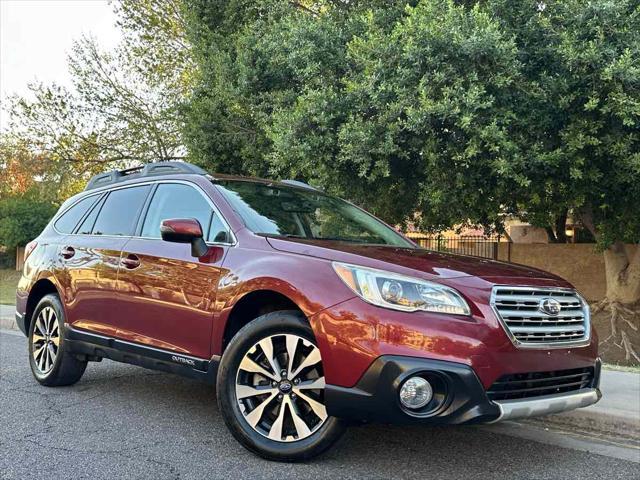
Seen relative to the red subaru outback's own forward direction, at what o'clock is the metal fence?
The metal fence is roughly at 8 o'clock from the red subaru outback.

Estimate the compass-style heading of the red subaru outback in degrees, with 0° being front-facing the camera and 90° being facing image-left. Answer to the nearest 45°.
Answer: approximately 315°

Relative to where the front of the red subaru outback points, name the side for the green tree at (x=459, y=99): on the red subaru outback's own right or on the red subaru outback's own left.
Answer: on the red subaru outback's own left

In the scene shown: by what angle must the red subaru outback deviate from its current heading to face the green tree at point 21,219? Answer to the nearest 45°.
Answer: approximately 180°

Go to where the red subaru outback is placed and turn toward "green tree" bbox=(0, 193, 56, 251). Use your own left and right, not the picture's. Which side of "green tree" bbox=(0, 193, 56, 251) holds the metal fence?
right
